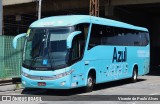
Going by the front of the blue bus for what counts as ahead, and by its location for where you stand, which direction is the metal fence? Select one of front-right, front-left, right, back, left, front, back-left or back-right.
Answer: right

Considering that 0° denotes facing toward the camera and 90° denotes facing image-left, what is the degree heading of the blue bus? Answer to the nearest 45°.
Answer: approximately 45°
